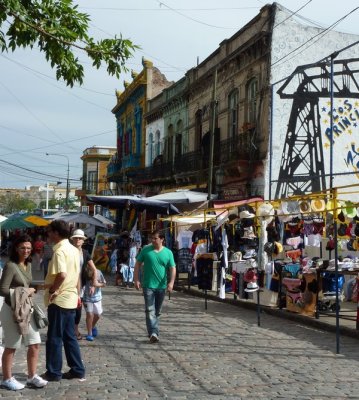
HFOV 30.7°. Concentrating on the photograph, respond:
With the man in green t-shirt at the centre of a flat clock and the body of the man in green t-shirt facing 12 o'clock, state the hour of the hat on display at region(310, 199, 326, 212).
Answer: The hat on display is roughly at 8 o'clock from the man in green t-shirt.

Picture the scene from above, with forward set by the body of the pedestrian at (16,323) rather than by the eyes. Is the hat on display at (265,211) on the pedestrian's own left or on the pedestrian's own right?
on the pedestrian's own left

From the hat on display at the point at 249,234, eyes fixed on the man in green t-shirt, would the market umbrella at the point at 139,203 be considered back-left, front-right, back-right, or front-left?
back-right

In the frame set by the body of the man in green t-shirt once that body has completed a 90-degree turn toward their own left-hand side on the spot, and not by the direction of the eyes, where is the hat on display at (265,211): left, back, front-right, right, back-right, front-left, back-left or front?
front-left

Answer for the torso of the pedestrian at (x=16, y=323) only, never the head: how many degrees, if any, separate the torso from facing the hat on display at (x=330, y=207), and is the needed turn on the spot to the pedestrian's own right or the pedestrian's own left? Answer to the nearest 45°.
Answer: approximately 90° to the pedestrian's own left

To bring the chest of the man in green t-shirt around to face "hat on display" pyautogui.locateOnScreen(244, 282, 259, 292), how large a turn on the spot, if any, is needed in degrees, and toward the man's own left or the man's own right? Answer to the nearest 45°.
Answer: approximately 135° to the man's own left

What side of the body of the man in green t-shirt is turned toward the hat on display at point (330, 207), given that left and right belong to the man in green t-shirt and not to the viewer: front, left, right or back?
left

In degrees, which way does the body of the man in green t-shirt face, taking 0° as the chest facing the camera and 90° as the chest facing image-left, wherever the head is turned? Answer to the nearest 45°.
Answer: approximately 0°

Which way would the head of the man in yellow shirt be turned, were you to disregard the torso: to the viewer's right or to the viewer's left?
to the viewer's left

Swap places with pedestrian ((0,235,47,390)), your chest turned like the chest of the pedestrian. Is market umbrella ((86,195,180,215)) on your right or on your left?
on your left

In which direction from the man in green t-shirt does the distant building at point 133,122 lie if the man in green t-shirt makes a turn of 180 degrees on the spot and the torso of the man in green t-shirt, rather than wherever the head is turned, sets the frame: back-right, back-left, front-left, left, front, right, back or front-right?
front

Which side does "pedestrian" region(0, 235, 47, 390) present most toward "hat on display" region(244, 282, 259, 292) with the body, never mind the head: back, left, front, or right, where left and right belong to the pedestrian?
left

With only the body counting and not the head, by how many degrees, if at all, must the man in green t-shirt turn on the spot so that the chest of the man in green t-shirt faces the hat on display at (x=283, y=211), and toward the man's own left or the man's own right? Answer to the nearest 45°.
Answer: approximately 135° to the man's own left

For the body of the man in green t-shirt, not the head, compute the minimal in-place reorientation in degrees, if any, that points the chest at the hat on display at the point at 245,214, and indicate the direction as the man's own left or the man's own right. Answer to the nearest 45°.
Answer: approximately 135° to the man's own left
